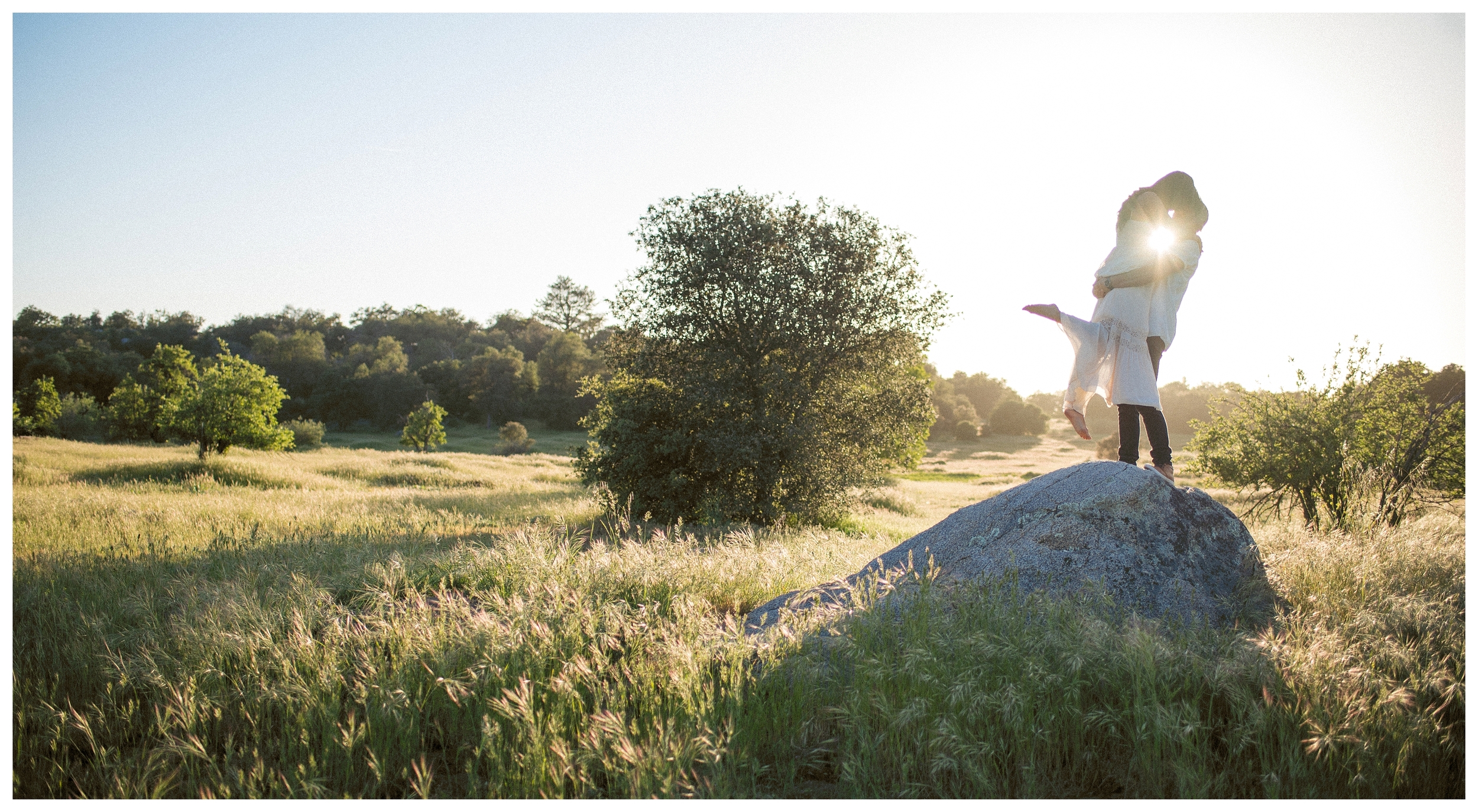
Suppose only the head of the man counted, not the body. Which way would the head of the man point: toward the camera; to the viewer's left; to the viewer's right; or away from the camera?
to the viewer's left

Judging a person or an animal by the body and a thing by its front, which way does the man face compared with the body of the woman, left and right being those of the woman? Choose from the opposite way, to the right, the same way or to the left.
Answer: the opposite way

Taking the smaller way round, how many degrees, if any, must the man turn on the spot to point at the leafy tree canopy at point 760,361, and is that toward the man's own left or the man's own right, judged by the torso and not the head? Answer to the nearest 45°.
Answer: approximately 45° to the man's own right

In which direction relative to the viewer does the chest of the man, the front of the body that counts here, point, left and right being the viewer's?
facing to the left of the viewer

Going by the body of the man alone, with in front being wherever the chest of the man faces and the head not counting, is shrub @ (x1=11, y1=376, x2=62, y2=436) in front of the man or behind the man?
in front

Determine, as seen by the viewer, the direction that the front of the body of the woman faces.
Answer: to the viewer's right
